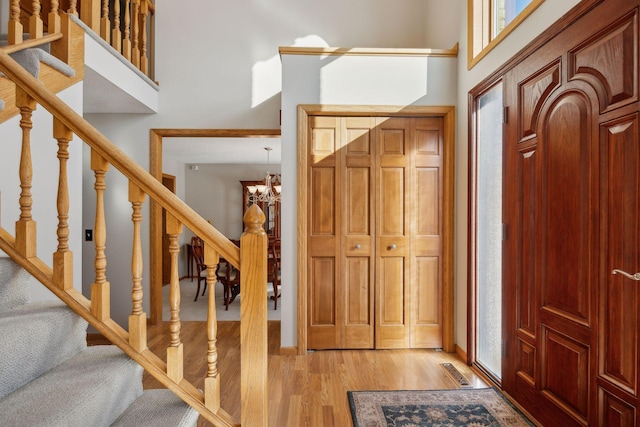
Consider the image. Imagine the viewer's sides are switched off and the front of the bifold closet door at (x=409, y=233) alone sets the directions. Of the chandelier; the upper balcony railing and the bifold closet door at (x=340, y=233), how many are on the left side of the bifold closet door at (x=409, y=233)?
0

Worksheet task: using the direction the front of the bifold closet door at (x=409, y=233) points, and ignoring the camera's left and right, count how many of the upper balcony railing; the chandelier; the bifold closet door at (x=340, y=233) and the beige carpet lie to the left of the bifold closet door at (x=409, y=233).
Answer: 0

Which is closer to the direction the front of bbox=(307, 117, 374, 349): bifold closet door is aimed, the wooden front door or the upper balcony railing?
the wooden front door

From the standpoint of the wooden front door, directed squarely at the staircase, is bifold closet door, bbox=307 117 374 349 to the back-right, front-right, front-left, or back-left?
front-right

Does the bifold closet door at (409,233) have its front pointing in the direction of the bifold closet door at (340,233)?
no

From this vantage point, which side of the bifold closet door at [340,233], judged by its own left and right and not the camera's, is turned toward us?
front

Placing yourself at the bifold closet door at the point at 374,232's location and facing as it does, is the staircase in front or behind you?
in front

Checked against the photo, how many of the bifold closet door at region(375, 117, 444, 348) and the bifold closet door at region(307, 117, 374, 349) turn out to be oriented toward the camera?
2

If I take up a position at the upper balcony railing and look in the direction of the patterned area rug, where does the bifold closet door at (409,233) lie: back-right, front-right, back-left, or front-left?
front-left

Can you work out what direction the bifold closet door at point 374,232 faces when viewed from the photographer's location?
facing the viewer

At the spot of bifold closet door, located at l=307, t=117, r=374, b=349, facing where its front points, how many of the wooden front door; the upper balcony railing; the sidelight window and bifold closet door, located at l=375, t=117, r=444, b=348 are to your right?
1

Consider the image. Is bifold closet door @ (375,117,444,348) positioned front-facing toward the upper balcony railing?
no

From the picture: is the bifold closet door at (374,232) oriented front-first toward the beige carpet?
no

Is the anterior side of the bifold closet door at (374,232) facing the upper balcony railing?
no

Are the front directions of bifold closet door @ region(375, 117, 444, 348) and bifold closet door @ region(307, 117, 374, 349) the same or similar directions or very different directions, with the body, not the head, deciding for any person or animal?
same or similar directions

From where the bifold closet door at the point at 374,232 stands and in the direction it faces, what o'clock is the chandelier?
The chandelier is roughly at 5 o'clock from the bifold closet door.
